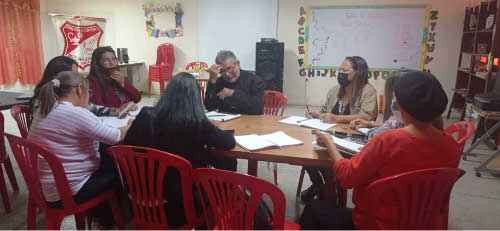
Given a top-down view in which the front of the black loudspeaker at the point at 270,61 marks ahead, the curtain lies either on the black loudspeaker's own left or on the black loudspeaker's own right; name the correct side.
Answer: on the black loudspeaker's own right

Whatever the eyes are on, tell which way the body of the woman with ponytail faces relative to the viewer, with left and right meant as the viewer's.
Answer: facing away from the viewer and to the right of the viewer

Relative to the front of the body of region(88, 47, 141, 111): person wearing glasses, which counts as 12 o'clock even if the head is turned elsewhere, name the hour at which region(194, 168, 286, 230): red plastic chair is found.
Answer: The red plastic chair is roughly at 1 o'clock from the person wearing glasses.

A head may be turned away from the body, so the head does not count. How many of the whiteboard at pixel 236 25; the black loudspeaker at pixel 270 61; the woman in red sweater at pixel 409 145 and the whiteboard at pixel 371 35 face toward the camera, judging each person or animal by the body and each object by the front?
3

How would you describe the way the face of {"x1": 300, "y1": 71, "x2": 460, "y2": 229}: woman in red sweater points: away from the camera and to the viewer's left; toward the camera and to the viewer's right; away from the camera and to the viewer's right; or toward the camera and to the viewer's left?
away from the camera and to the viewer's left

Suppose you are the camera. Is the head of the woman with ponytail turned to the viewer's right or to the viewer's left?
to the viewer's right

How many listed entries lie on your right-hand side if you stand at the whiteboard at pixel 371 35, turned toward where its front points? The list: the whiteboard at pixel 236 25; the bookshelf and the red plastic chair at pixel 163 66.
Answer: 2

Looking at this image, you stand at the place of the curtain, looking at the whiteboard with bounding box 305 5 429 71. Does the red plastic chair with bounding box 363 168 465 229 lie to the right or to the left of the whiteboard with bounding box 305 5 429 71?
right

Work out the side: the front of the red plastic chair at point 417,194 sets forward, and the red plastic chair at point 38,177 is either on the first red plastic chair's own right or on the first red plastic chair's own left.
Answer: on the first red plastic chair's own left

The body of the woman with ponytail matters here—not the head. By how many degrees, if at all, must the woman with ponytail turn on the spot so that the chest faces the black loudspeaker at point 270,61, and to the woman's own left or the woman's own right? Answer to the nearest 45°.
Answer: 0° — they already face it

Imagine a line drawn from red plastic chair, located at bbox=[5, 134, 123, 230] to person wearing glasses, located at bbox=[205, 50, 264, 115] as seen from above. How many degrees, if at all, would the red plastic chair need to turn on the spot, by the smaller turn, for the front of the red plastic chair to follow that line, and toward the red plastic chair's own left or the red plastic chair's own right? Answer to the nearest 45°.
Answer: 0° — it already faces them

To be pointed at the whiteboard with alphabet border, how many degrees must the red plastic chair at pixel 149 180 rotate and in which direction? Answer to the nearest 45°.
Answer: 0° — it already faces it
